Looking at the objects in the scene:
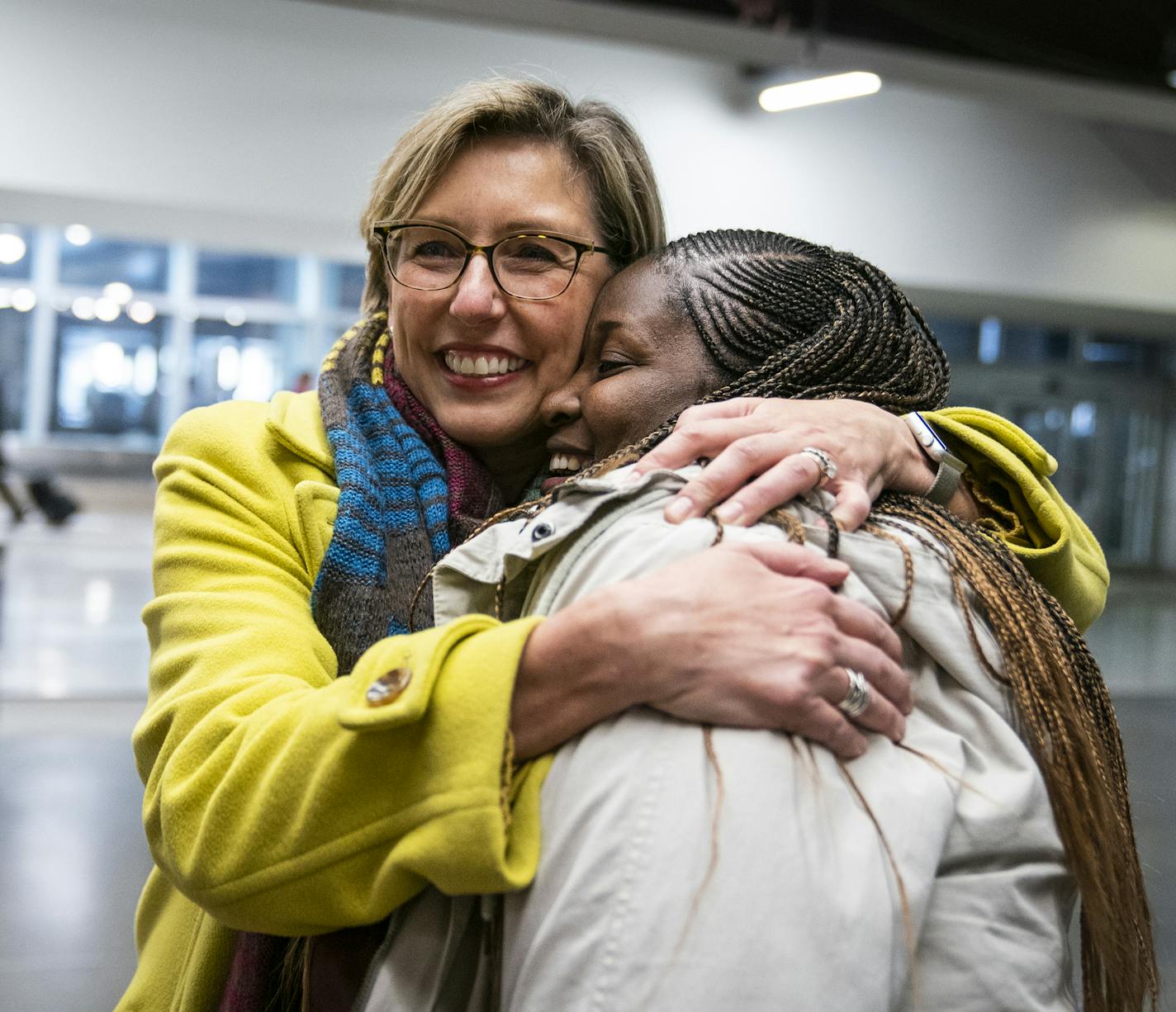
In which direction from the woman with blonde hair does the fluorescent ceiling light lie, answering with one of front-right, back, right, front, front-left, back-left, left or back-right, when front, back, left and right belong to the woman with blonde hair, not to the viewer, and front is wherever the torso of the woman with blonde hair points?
back-left

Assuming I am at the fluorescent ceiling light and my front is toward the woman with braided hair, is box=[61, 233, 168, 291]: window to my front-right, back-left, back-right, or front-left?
back-right

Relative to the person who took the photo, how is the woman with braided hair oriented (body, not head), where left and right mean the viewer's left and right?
facing to the left of the viewer

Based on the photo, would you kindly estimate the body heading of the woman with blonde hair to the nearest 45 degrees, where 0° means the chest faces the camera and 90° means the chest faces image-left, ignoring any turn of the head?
approximately 315°
